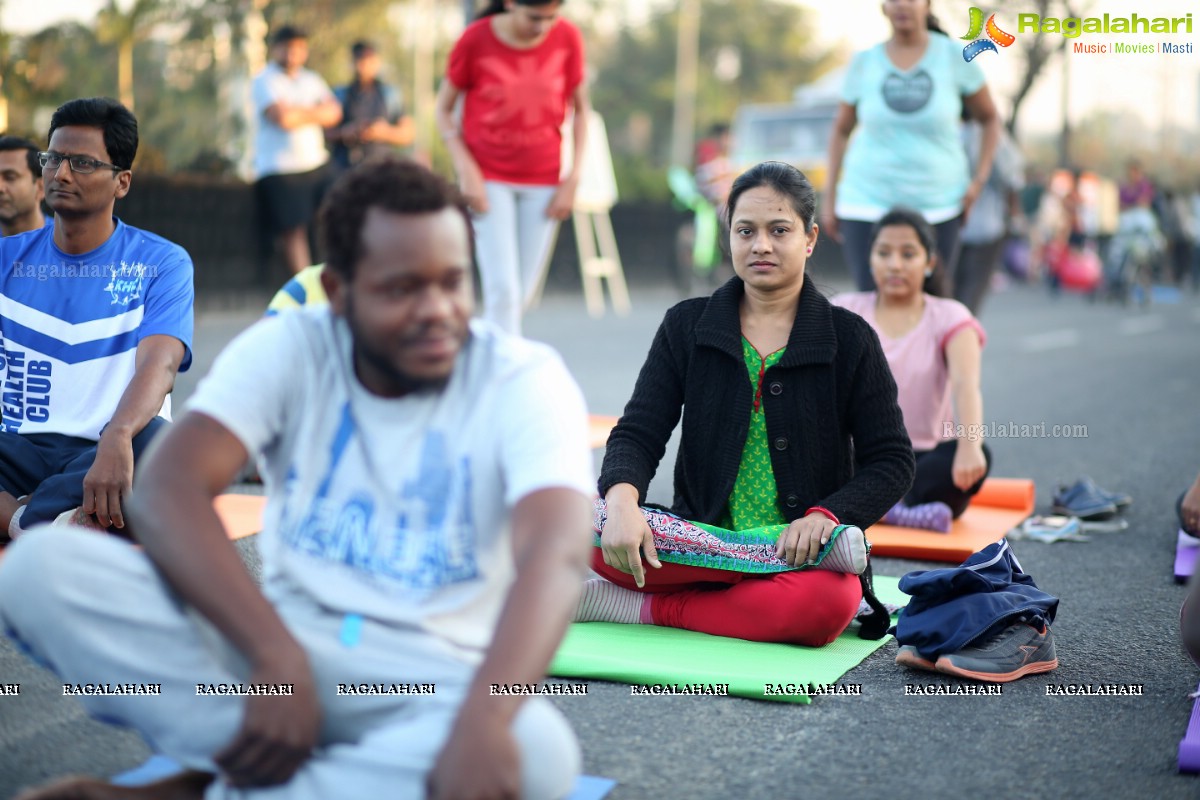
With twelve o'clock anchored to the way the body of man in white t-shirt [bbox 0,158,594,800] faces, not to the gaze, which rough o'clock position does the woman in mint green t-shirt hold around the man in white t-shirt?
The woman in mint green t-shirt is roughly at 7 o'clock from the man in white t-shirt.

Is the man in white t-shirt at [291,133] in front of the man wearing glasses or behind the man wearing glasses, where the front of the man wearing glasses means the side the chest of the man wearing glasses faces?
behind

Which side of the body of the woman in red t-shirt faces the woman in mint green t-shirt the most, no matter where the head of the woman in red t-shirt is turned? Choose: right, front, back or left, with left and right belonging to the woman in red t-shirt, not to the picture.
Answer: left

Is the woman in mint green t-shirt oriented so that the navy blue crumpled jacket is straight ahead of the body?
yes

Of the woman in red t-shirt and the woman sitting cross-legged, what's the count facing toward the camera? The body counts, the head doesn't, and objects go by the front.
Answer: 2

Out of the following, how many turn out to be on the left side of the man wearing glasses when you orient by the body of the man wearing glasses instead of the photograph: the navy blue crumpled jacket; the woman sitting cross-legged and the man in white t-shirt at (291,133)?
2

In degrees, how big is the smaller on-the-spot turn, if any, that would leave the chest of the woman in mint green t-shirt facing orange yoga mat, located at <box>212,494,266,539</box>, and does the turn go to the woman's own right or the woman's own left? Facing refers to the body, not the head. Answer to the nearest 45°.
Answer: approximately 45° to the woman's own right

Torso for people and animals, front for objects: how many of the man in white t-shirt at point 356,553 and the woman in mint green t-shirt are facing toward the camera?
2
